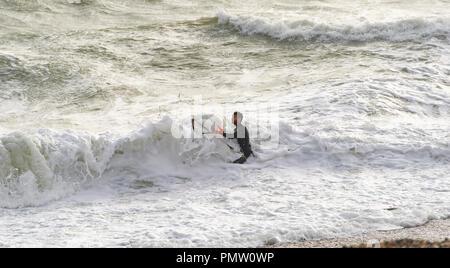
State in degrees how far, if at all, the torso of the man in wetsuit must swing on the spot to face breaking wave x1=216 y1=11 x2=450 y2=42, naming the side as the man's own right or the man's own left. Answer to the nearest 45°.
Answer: approximately 90° to the man's own right

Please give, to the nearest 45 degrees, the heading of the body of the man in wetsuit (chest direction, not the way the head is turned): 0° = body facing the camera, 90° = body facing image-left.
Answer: approximately 90°
